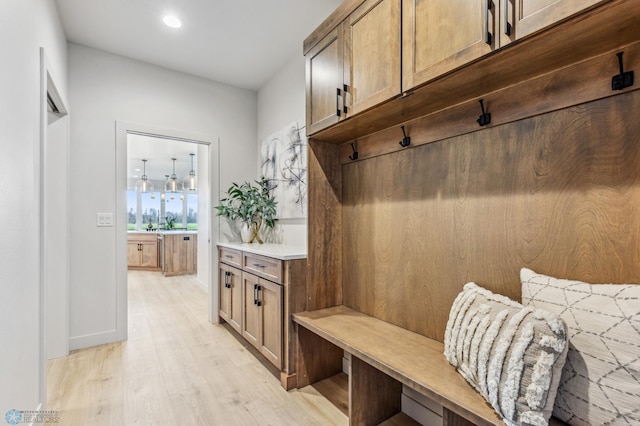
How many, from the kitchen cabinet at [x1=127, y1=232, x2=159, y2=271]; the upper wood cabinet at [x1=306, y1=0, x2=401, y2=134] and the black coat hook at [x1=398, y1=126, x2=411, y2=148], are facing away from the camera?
0

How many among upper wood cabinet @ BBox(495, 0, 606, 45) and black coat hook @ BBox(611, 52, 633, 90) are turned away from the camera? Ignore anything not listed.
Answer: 0

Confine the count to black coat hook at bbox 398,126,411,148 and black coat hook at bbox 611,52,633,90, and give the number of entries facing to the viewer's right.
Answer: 0

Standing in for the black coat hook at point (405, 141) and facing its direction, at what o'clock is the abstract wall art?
The abstract wall art is roughly at 3 o'clock from the black coat hook.

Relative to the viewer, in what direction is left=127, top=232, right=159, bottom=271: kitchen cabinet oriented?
toward the camera

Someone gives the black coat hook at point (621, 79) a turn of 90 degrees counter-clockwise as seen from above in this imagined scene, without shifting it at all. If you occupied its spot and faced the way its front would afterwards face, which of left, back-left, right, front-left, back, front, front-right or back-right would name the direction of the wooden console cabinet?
back-right

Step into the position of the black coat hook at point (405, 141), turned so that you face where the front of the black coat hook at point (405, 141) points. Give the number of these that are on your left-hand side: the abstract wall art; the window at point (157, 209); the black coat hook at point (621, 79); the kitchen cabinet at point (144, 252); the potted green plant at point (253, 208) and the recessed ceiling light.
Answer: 1

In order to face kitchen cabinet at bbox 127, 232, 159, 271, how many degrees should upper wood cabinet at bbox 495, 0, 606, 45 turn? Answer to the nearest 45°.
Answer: approximately 45° to its right

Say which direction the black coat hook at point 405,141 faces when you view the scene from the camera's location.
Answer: facing the viewer and to the left of the viewer

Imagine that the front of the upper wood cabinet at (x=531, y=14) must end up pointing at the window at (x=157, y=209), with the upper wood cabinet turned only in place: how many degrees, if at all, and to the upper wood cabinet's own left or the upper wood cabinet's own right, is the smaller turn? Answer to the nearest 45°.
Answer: approximately 45° to the upper wood cabinet's own right

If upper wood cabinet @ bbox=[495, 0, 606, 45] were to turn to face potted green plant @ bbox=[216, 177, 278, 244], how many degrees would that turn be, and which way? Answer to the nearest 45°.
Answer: approximately 45° to its right

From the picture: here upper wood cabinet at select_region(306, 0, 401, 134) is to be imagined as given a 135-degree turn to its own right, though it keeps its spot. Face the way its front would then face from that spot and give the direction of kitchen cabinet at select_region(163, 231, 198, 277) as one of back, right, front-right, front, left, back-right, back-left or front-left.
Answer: front-left

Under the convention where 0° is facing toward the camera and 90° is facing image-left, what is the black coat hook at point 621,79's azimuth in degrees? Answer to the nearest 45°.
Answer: approximately 45°

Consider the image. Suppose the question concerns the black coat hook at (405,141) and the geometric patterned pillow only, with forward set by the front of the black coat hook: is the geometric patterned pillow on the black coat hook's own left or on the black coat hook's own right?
on the black coat hook's own left

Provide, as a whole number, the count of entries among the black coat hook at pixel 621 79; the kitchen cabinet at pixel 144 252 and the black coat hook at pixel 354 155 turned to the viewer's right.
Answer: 0
